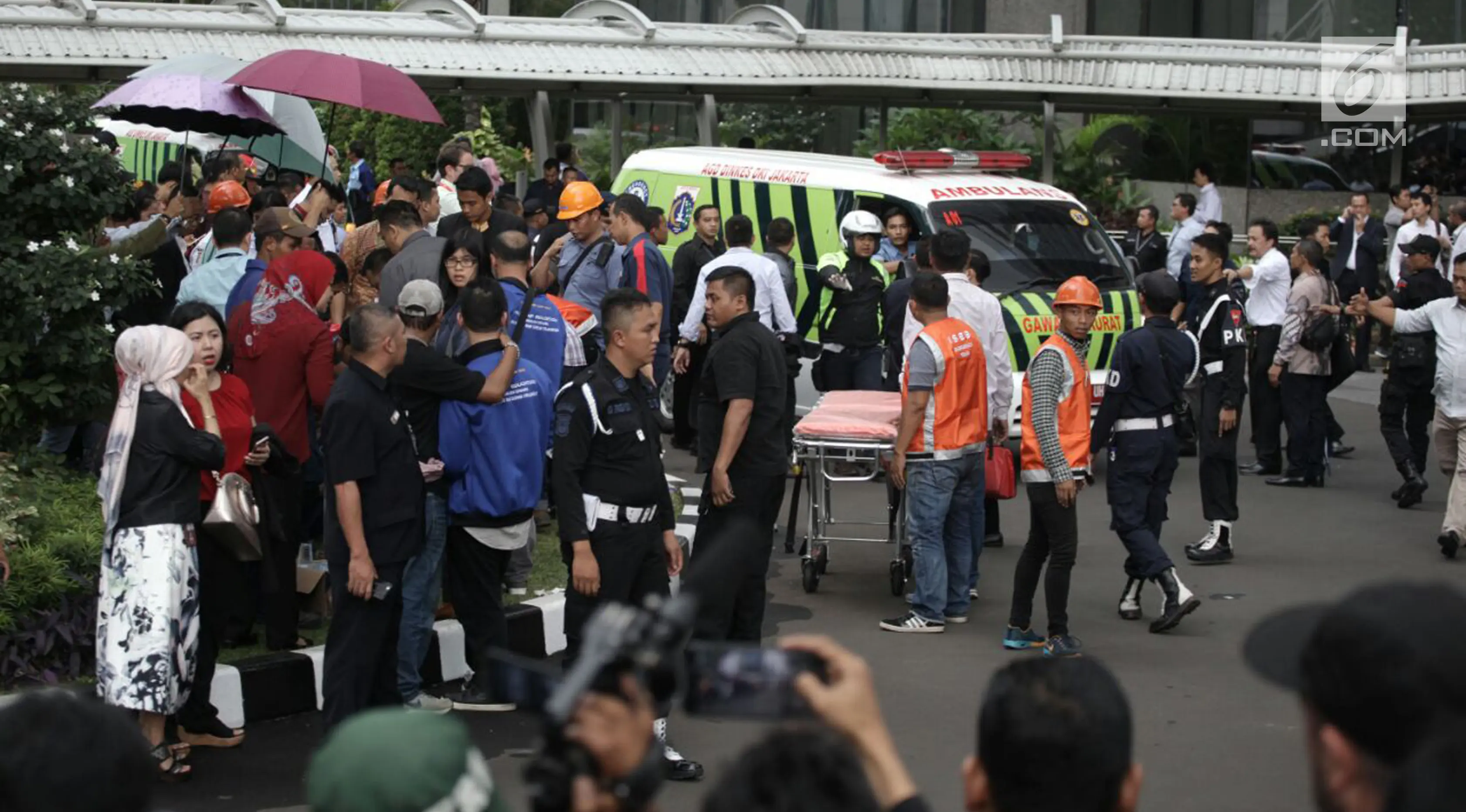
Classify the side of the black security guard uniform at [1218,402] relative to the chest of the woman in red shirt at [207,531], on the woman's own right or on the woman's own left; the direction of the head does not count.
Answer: on the woman's own left

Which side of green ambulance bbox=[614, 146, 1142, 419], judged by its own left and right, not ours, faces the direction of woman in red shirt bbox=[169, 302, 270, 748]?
right

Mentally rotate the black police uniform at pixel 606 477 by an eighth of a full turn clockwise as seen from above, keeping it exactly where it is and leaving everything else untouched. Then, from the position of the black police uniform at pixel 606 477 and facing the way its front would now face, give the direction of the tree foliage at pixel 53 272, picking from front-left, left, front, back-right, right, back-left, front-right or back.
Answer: back-right

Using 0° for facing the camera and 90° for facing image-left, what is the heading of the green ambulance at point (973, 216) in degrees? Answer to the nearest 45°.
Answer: approximately 315°

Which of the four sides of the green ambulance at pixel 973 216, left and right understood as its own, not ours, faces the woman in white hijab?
right

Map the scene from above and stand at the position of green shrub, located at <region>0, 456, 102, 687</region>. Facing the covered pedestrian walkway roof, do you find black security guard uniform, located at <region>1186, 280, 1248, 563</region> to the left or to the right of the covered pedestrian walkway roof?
right

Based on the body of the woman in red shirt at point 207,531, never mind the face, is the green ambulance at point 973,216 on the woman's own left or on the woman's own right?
on the woman's own left

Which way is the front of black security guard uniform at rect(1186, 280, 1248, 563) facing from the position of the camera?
facing to the left of the viewer

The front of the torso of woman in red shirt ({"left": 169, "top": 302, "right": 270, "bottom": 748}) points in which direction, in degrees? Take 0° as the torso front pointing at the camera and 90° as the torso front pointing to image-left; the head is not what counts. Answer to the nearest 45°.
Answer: approximately 315°

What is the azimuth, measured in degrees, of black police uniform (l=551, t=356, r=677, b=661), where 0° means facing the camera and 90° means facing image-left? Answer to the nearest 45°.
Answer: approximately 315°

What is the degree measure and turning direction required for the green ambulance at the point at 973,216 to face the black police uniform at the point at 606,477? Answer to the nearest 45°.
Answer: approximately 45° to its right

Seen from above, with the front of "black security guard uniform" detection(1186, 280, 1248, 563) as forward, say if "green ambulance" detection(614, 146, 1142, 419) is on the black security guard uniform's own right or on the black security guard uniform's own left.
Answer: on the black security guard uniform's own right

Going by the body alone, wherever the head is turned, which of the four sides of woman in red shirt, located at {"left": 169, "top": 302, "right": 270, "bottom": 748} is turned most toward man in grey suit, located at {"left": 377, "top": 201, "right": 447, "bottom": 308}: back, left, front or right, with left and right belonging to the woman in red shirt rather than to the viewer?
left
